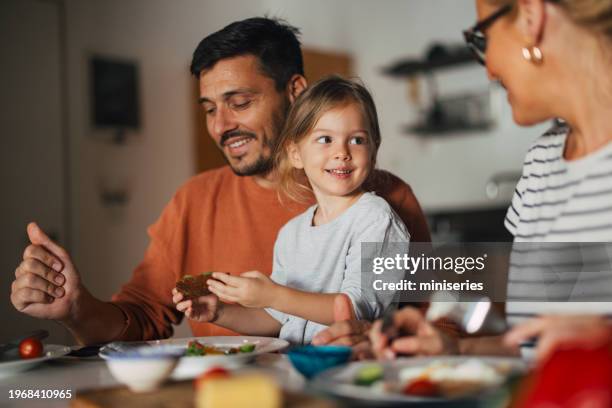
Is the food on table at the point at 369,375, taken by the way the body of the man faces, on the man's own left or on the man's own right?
on the man's own left

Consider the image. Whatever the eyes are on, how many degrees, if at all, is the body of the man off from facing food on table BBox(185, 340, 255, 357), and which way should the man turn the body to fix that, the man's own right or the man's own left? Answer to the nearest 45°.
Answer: approximately 45° to the man's own left

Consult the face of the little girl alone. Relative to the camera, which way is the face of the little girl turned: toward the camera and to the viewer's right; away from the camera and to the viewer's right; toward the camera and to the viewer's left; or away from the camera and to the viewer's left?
toward the camera and to the viewer's right

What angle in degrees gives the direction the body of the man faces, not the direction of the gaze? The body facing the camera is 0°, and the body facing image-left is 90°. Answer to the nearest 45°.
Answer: approximately 45°

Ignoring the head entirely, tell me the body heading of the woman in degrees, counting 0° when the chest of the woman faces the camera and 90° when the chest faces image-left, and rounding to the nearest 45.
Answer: approximately 45°

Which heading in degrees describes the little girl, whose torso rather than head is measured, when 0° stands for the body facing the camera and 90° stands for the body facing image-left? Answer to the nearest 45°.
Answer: approximately 45°

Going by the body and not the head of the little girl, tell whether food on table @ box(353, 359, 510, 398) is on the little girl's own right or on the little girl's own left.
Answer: on the little girl's own left
